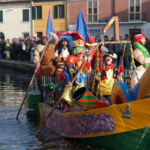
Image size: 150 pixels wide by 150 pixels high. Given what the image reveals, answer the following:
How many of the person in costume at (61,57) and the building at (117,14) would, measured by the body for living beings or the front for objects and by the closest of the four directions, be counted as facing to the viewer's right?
0

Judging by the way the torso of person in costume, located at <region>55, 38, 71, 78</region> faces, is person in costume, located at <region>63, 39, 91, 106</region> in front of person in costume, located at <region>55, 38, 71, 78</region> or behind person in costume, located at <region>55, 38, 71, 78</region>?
in front

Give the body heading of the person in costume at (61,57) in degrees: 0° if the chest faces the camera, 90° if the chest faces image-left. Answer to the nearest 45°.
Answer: approximately 0°

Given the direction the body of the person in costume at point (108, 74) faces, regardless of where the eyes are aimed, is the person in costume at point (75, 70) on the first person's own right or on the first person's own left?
on the first person's own right

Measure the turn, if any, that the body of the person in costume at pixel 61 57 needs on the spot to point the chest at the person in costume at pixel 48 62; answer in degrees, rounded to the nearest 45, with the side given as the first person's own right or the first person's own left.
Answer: approximately 135° to the first person's own right

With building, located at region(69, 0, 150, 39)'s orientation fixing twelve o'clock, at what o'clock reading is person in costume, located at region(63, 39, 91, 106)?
The person in costume is roughly at 12 o'clock from the building.

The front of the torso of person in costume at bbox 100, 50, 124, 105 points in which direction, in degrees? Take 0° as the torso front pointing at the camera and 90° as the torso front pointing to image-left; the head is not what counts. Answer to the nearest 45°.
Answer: approximately 0°

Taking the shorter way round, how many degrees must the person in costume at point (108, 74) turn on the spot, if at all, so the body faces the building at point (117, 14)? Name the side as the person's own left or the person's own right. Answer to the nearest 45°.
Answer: approximately 180°
